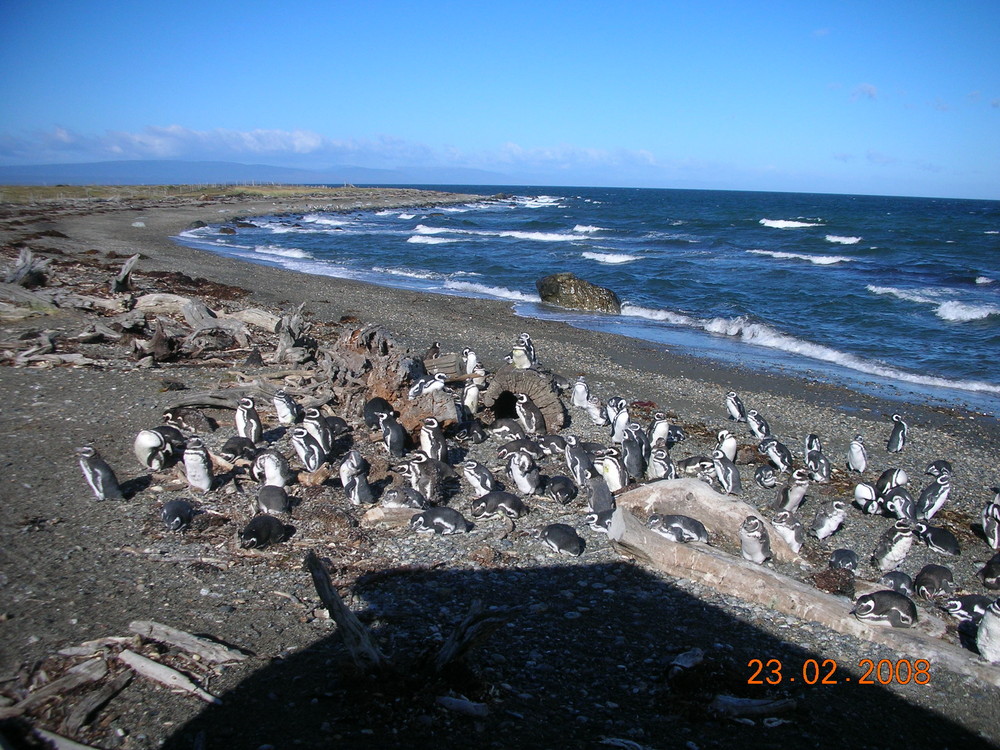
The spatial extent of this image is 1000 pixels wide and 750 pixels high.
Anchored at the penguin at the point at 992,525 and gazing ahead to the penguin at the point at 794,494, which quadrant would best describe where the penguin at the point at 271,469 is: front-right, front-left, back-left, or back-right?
front-left

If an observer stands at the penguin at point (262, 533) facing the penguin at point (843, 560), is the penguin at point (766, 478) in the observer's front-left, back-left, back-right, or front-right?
front-left

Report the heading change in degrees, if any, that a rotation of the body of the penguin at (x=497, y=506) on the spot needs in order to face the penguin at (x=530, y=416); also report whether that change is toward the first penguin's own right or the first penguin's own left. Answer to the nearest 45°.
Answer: approximately 90° to the first penguin's own right

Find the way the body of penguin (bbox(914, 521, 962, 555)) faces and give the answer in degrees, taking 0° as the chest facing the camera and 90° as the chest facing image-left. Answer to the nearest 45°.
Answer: approximately 90°

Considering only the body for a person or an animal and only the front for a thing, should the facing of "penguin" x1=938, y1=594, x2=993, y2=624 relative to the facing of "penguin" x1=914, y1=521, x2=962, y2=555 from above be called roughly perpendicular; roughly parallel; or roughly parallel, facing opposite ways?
roughly parallel

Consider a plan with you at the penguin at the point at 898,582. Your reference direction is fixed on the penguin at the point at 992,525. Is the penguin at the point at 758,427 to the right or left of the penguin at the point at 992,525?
left

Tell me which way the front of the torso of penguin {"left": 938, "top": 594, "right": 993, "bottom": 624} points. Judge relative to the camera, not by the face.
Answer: to the viewer's left

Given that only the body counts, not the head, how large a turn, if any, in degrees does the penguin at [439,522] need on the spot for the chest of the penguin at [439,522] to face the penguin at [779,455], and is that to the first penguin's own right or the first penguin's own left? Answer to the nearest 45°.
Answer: approximately 135° to the first penguin's own right

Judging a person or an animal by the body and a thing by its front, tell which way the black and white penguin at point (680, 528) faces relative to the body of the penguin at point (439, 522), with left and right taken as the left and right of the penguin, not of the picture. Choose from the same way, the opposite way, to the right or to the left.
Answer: the same way

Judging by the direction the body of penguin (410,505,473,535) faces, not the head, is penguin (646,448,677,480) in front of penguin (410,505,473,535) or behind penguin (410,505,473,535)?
behind

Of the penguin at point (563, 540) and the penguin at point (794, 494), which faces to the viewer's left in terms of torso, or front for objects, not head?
the penguin at point (563, 540)

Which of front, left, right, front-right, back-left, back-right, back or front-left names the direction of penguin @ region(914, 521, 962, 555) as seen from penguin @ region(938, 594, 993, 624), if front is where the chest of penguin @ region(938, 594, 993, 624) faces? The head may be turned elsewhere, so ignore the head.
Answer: right

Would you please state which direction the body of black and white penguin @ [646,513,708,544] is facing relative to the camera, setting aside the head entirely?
to the viewer's left

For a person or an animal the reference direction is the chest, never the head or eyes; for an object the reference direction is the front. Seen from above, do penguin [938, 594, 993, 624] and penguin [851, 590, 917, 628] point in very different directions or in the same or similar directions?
same or similar directions

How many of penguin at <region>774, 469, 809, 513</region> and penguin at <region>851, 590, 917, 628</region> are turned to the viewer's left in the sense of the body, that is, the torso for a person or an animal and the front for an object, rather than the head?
1

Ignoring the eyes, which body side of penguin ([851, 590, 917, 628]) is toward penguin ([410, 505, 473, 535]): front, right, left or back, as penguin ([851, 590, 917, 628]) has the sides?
front

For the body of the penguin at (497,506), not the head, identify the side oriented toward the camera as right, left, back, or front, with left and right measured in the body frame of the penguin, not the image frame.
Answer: left

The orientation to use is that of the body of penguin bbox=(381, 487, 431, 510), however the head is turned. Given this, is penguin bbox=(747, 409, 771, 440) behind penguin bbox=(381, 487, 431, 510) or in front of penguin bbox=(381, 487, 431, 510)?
behind

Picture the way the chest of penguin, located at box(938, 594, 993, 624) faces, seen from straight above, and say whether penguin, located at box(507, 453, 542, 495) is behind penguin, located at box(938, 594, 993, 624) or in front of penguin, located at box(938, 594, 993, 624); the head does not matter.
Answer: in front

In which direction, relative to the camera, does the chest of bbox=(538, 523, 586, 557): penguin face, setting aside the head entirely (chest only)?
to the viewer's left
